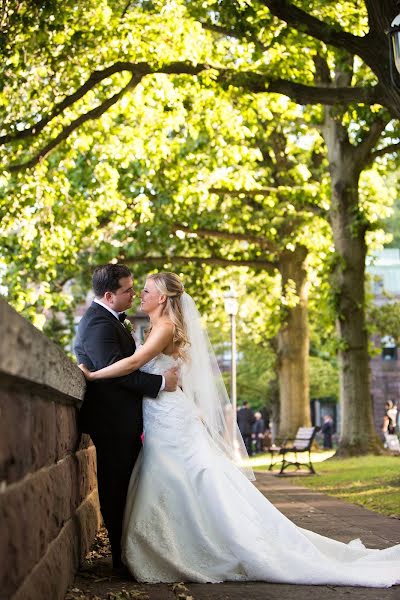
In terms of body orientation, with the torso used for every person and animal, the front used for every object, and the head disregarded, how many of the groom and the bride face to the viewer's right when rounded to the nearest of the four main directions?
1

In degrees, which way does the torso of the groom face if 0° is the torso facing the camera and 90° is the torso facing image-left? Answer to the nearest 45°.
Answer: approximately 270°

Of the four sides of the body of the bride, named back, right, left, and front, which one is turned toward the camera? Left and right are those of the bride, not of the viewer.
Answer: left

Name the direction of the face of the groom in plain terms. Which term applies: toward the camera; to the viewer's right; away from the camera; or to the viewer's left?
to the viewer's right

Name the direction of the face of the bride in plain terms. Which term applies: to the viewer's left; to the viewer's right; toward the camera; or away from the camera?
to the viewer's left

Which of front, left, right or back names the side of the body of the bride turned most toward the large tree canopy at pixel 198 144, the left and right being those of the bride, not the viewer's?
right

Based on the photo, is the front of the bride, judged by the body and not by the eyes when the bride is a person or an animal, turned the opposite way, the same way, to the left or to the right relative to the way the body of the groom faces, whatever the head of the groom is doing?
the opposite way
